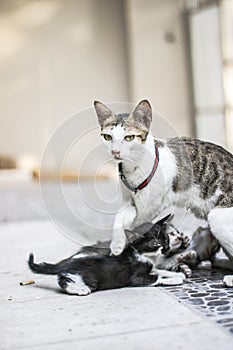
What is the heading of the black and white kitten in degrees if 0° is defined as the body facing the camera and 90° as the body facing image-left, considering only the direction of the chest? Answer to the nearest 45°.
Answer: approximately 270°
